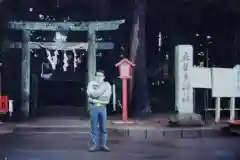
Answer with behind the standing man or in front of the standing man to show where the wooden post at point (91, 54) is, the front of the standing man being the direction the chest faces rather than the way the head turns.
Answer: behind

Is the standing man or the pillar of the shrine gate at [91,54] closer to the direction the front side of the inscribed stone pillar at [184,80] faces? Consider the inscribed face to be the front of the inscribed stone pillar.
the standing man

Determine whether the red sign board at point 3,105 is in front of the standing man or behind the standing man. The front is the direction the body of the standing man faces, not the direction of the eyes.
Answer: behind

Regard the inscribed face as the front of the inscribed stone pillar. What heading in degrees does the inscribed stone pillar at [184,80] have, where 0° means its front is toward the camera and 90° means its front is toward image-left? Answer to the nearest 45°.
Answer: approximately 0°

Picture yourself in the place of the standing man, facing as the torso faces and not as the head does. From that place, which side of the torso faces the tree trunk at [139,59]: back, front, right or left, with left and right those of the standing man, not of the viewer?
back

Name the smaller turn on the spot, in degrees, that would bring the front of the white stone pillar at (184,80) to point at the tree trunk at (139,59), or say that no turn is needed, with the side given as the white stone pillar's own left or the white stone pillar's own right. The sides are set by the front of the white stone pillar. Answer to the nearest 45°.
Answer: approximately 135° to the white stone pillar's own right

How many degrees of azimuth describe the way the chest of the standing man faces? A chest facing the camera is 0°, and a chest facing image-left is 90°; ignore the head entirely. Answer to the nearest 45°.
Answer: approximately 0°

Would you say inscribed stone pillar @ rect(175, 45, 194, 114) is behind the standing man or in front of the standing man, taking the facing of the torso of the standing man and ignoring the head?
behind

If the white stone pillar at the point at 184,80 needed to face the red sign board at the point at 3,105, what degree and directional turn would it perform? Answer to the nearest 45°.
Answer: approximately 90° to its right

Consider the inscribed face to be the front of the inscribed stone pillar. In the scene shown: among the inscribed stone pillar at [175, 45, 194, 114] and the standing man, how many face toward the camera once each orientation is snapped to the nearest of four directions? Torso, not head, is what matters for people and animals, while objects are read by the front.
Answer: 2

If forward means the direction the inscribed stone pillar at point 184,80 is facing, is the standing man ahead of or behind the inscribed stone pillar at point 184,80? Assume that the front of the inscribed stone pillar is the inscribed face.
ahead
